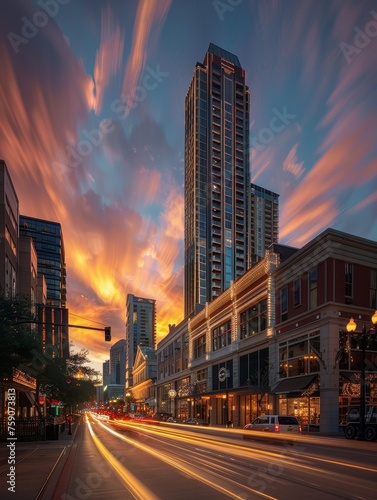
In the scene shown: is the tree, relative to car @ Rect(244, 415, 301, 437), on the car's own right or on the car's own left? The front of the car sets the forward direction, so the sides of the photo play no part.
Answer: on the car's own left

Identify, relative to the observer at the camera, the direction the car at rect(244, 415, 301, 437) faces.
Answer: facing away from the viewer and to the left of the viewer

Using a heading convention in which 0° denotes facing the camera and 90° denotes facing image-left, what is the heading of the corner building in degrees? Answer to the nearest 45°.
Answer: approximately 45°
